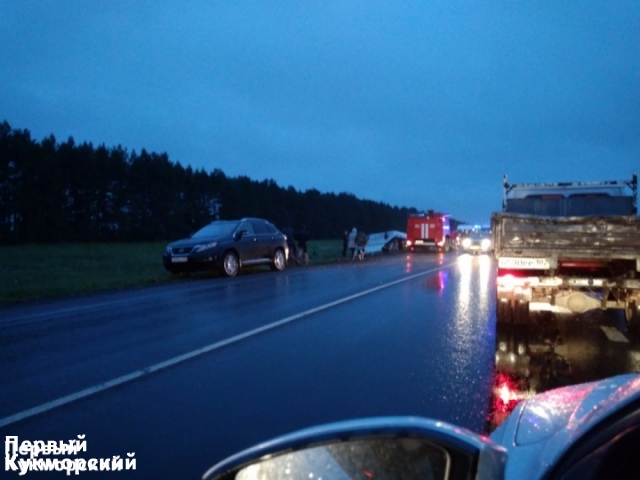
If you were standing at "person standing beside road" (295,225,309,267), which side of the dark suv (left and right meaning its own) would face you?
back

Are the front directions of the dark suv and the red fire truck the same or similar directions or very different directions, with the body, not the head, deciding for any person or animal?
very different directions

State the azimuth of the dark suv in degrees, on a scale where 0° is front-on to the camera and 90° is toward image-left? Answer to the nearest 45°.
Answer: approximately 45°

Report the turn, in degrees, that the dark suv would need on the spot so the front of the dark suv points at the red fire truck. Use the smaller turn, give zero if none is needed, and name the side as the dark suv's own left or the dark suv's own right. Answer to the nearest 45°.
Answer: approximately 180°
